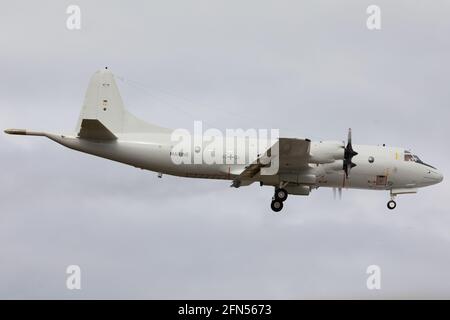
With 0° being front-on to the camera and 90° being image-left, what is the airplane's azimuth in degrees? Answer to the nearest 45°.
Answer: approximately 270°
